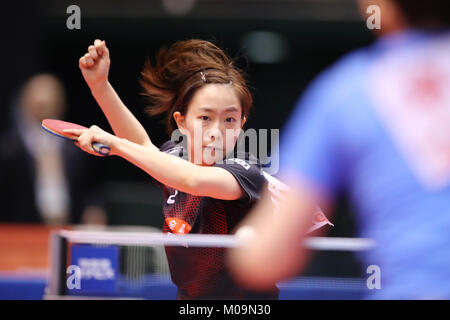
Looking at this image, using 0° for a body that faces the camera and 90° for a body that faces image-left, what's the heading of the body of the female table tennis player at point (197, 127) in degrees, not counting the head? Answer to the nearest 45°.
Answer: approximately 45°

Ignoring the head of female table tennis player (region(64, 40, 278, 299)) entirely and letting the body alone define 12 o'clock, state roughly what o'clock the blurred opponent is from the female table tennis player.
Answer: The blurred opponent is roughly at 10 o'clock from the female table tennis player.
